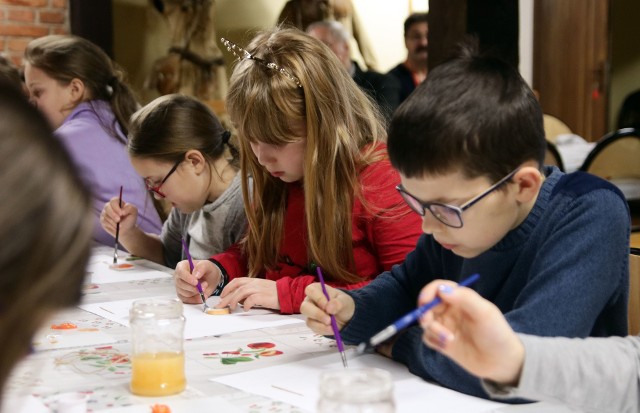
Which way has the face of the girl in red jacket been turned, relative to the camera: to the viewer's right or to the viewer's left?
to the viewer's left

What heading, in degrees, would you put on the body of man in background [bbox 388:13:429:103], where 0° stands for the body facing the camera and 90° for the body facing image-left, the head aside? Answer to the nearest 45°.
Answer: approximately 0°

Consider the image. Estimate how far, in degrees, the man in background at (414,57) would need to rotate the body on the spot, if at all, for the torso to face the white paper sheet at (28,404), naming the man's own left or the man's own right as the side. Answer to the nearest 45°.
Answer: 0° — they already face it

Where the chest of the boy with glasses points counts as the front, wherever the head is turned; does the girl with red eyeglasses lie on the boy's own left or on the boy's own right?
on the boy's own right

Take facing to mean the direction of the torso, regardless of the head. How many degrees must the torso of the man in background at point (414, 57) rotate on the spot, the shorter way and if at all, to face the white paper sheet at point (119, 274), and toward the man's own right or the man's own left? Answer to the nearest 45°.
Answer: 0° — they already face it

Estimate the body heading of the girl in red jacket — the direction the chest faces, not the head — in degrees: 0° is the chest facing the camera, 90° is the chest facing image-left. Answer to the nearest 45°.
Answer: approximately 45°

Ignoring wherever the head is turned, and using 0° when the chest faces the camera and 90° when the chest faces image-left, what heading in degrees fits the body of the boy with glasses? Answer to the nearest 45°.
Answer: approximately 45°
